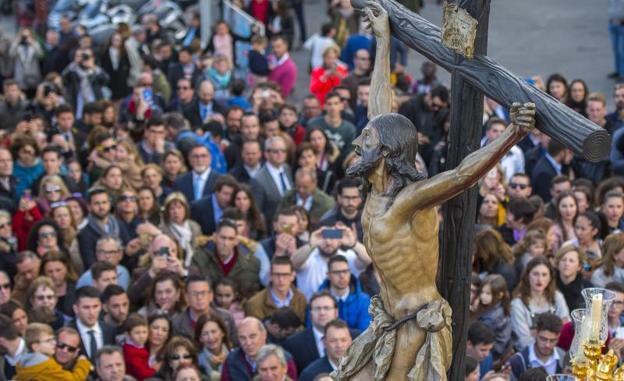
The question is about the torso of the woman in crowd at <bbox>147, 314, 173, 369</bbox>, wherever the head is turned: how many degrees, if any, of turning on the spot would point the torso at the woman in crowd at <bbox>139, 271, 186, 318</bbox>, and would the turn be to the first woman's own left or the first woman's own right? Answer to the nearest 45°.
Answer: approximately 180°

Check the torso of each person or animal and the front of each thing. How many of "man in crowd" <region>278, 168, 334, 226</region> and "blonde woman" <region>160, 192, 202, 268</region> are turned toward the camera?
2

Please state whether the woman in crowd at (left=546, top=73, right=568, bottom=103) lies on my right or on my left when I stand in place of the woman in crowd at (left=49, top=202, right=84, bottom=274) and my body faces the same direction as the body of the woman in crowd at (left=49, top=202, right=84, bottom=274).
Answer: on my left

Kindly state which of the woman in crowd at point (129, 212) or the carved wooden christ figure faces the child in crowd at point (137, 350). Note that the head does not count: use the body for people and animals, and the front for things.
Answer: the woman in crowd

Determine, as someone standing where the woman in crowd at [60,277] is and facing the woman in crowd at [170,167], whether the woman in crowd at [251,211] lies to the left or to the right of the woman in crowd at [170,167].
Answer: right

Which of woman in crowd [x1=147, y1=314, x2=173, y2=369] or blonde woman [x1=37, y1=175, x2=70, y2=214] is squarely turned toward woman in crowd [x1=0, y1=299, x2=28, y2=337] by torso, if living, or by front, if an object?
the blonde woman

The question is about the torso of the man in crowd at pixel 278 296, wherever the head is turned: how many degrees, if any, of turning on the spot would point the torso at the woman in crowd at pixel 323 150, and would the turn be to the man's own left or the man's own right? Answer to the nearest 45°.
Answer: approximately 180°

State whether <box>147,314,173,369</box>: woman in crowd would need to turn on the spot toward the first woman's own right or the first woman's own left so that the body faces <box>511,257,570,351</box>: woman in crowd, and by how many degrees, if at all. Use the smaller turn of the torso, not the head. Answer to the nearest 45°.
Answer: approximately 90° to the first woman's own left

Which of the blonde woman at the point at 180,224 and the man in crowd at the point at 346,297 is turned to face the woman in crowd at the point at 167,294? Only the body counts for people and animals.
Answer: the blonde woman

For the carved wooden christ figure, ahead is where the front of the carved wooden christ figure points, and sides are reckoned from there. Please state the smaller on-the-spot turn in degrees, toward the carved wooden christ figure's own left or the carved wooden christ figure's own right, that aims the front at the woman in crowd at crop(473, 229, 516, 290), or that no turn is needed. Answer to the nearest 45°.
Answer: approximately 135° to the carved wooden christ figure's own right

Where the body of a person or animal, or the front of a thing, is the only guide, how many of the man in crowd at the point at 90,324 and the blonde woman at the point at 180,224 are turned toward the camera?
2
